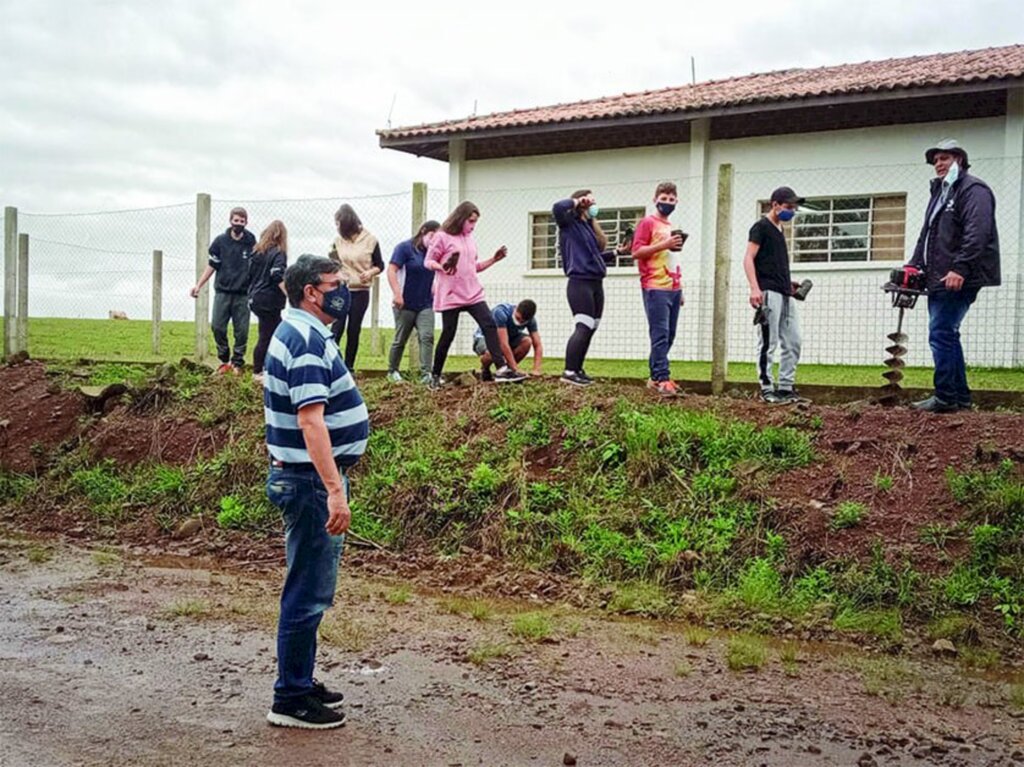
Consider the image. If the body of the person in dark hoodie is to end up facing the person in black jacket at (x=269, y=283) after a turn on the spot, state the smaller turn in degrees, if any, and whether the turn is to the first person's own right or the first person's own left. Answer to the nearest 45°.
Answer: approximately 135° to the first person's own right

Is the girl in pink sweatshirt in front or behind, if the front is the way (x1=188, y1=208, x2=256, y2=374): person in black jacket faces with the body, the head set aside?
in front

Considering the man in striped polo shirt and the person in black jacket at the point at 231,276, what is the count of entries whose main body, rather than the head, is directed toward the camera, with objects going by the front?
1

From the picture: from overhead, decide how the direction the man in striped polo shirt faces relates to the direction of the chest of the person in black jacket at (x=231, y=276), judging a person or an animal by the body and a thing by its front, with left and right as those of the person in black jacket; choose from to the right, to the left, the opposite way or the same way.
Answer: to the left

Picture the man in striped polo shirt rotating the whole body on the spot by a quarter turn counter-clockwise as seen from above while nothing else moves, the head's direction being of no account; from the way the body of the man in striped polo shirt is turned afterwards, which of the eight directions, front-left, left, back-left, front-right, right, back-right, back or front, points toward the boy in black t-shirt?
front-right

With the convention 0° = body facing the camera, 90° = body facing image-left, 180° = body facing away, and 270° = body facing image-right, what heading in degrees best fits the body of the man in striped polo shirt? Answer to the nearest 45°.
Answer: approximately 270°

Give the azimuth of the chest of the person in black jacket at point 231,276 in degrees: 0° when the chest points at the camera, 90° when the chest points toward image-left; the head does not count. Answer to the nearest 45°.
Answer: approximately 0°
